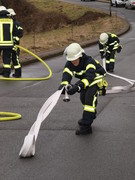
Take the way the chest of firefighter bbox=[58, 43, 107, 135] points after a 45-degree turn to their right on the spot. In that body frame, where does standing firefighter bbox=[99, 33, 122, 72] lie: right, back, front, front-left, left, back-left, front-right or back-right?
right

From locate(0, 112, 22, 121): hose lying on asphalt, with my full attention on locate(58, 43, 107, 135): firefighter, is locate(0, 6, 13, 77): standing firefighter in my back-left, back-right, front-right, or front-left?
back-left

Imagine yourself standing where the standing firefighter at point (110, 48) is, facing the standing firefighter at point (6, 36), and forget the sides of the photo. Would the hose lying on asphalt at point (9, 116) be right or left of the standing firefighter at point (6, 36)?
left

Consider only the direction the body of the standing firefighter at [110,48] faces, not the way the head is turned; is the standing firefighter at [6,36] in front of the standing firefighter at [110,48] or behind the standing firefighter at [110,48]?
in front

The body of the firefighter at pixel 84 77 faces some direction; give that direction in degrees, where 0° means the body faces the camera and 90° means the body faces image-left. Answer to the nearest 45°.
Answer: approximately 45°

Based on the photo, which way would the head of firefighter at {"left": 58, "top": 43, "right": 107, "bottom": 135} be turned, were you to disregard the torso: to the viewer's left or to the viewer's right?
to the viewer's left

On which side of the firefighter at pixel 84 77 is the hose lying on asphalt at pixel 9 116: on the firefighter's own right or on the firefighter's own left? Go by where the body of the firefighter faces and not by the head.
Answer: on the firefighter's own right

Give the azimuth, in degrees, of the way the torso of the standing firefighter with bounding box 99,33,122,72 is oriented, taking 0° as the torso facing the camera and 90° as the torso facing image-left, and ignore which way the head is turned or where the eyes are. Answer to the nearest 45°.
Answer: approximately 45°
